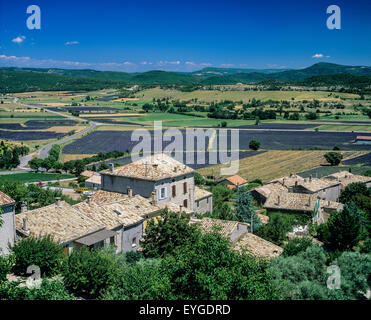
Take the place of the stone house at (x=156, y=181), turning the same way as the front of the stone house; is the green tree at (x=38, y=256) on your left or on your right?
on your right

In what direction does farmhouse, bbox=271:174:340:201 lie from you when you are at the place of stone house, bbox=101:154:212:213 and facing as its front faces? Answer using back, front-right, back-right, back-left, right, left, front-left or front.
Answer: left

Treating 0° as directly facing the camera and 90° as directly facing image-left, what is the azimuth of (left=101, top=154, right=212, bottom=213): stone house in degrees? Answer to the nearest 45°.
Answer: approximately 315°

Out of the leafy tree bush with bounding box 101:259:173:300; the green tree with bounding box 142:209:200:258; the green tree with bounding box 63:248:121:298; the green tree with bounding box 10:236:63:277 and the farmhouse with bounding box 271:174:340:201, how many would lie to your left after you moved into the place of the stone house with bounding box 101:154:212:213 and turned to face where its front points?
1

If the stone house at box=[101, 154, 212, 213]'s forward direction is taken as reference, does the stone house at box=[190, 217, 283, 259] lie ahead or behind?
ahead

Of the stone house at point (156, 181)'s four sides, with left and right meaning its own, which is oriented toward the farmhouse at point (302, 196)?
left

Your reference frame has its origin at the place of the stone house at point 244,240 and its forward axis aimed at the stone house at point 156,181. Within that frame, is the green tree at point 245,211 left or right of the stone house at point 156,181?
right

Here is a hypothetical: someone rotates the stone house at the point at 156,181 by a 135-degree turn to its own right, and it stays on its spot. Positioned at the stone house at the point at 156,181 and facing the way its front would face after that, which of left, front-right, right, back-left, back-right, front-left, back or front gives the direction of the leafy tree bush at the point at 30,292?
left

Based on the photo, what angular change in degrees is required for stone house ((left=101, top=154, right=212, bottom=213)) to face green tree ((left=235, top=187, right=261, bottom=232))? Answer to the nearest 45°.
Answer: approximately 45° to its left
